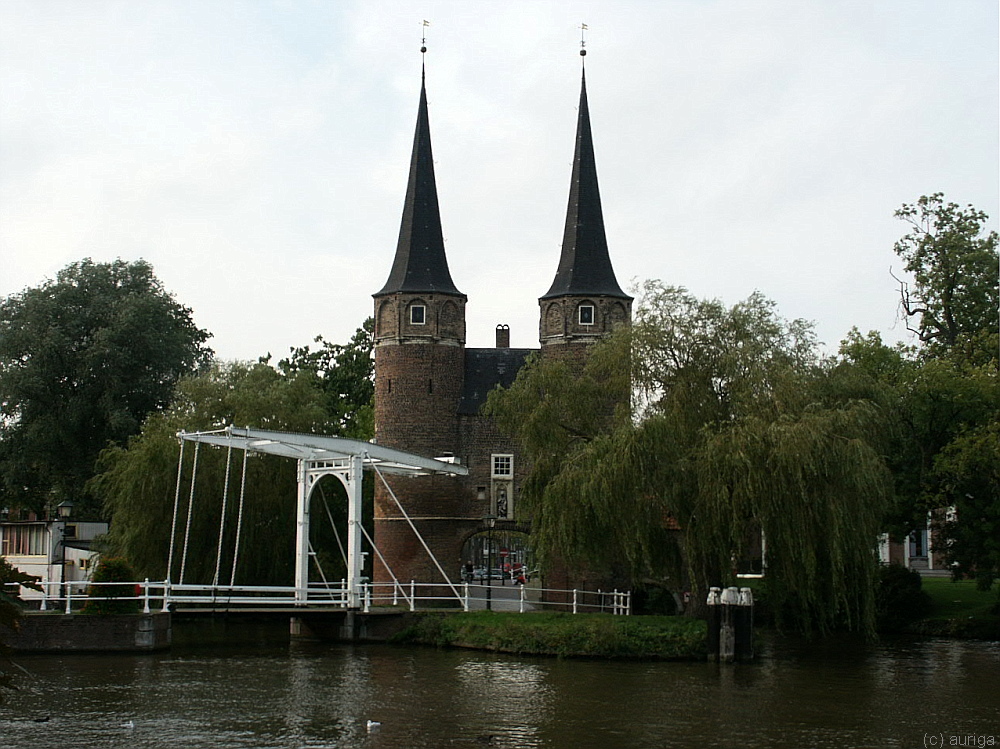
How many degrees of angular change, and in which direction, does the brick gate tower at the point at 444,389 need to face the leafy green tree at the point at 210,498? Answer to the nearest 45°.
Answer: approximately 90° to its right

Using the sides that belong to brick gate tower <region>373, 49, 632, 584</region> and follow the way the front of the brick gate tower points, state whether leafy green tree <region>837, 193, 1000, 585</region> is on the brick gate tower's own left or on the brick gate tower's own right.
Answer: on the brick gate tower's own left

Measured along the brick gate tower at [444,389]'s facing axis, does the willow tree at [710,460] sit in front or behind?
in front

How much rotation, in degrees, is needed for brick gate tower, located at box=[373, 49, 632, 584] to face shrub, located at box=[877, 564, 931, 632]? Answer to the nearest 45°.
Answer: approximately 90° to its left

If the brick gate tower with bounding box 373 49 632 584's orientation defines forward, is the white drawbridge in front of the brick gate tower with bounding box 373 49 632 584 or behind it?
in front

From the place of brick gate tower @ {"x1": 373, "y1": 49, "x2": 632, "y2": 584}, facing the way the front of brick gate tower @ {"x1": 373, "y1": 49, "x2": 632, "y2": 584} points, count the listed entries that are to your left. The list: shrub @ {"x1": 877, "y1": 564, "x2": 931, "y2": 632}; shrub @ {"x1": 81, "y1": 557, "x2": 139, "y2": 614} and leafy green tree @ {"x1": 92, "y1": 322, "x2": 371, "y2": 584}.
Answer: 1

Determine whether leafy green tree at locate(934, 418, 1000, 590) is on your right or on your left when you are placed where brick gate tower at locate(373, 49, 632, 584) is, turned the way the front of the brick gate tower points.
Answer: on your left

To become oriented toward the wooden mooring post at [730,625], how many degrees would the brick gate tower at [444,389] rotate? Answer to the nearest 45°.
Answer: approximately 45° to its left

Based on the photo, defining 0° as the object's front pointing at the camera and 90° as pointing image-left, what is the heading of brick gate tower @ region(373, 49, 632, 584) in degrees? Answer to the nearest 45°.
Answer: approximately 0°

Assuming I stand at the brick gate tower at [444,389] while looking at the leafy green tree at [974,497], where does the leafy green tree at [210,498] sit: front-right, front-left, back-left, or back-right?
back-right
